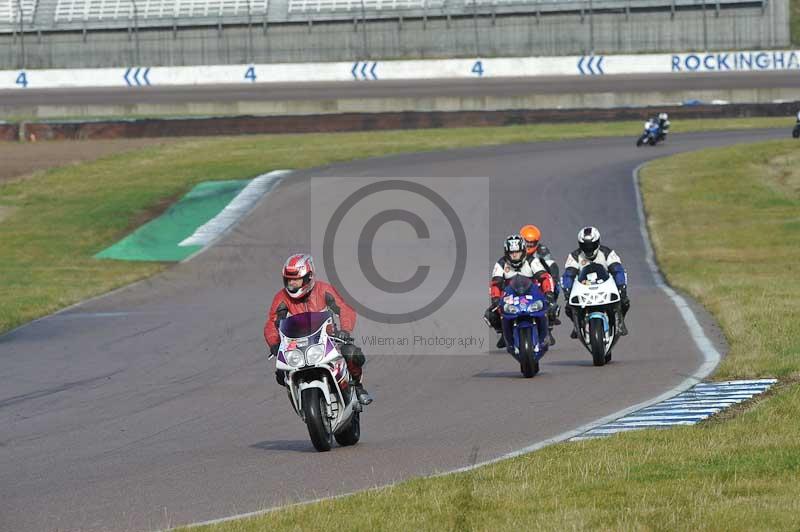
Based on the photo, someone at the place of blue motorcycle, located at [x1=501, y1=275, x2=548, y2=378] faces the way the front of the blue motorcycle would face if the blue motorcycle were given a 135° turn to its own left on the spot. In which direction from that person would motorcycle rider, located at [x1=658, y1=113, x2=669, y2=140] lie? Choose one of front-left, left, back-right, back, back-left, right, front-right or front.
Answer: front-left

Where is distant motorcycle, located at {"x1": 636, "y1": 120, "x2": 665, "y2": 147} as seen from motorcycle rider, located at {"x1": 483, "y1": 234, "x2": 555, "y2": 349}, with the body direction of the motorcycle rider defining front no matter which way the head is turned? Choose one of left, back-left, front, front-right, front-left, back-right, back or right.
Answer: back

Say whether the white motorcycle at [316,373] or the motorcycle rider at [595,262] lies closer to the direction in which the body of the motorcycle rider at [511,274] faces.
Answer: the white motorcycle

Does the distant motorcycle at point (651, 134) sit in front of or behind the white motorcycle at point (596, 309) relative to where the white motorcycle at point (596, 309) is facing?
behind

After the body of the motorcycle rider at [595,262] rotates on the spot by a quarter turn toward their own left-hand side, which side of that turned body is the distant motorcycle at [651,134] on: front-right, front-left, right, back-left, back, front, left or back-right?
left

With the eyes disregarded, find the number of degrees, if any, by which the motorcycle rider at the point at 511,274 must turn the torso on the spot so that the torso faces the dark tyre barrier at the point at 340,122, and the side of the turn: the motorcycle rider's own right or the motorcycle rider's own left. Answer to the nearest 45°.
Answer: approximately 180°

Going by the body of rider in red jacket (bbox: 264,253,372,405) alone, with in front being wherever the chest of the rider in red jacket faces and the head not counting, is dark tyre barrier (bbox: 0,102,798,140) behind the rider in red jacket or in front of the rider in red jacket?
behind

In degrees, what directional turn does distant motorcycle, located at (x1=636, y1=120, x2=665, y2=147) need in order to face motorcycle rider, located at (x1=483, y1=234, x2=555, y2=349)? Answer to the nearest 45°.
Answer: approximately 45° to its left

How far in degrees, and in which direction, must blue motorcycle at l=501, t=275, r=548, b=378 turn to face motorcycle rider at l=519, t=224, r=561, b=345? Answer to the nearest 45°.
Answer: approximately 180°

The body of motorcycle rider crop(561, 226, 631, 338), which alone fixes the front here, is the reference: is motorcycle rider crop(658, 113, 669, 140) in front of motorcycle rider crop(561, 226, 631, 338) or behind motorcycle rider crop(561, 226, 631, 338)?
behind

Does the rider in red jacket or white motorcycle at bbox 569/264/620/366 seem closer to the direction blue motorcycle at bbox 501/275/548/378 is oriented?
the rider in red jacket
